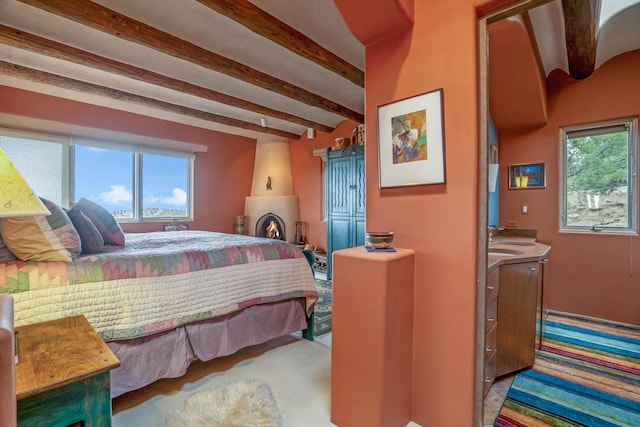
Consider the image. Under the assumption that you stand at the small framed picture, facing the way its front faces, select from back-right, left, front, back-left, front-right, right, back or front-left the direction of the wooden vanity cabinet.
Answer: front

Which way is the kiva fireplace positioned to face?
toward the camera

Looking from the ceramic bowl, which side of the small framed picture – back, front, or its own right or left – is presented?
front

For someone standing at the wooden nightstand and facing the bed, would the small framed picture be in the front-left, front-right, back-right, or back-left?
front-right

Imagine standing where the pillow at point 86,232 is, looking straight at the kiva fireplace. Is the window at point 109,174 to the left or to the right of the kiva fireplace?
left

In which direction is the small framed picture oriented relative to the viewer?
toward the camera

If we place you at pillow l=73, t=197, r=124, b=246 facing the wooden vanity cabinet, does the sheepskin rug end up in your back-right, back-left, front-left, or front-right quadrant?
front-right

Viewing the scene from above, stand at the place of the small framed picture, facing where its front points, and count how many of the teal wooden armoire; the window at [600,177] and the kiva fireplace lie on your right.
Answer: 2

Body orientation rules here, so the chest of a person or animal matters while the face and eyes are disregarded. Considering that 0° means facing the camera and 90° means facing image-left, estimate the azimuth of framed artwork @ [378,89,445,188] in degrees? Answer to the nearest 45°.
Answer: approximately 45°

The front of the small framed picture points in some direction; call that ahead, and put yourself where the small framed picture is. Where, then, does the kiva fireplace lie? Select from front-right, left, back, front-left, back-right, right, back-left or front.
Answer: right

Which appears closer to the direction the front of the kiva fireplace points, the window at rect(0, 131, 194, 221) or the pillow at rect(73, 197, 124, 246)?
the pillow

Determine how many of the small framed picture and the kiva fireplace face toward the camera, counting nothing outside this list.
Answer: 2

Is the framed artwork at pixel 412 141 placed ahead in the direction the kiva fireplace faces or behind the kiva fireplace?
ahead

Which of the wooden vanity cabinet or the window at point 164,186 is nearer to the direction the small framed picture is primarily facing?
the wooden vanity cabinet

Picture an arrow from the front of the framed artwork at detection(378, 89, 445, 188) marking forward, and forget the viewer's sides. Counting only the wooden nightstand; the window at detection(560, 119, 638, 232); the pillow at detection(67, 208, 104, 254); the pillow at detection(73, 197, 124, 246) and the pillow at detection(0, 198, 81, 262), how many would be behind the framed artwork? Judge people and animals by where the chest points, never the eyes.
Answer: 1

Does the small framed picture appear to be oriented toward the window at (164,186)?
no

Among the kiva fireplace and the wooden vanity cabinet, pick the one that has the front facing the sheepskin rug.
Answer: the kiva fireplace
